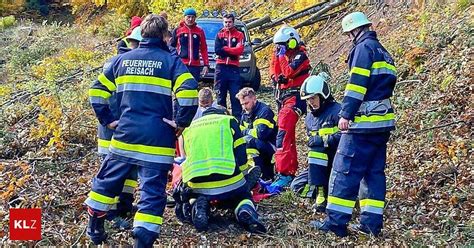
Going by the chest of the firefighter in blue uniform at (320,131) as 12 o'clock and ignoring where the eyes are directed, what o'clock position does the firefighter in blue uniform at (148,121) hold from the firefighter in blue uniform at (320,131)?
the firefighter in blue uniform at (148,121) is roughly at 12 o'clock from the firefighter in blue uniform at (320,131).

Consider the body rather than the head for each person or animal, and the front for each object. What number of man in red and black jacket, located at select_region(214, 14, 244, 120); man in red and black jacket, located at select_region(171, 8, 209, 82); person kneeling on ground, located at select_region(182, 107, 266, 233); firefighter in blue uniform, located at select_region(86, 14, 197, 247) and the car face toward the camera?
3

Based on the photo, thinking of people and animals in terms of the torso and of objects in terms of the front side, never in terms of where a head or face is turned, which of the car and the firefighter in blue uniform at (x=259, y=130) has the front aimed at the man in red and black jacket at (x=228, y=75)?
the car

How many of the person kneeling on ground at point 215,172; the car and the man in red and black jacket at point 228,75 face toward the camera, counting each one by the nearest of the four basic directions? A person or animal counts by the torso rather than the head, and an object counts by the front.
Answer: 2

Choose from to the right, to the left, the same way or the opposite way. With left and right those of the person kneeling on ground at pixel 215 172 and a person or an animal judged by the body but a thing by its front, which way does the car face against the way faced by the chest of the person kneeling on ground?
the opposite way

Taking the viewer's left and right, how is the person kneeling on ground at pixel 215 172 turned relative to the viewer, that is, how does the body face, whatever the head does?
facing away from the viewer

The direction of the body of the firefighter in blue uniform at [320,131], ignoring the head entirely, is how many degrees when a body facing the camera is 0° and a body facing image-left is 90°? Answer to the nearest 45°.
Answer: approximately 45°

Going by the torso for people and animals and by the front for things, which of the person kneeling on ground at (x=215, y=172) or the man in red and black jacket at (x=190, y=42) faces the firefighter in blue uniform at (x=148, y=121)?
the man in red and black jacket

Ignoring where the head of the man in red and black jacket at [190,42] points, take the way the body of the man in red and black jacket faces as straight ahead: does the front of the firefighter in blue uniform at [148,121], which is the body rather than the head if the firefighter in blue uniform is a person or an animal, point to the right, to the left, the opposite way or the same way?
the opposite way

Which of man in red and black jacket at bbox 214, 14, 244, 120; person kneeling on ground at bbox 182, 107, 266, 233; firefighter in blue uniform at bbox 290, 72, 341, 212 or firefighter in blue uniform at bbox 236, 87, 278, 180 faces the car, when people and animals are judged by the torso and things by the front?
the person kneeling on ground
